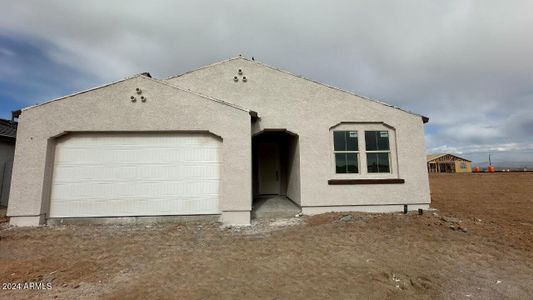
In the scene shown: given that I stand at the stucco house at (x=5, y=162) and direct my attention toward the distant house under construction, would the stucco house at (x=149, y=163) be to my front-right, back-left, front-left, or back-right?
front-right

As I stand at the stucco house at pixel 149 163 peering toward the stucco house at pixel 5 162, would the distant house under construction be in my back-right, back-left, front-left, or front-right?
back-right

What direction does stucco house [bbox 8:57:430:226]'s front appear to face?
toward the camera

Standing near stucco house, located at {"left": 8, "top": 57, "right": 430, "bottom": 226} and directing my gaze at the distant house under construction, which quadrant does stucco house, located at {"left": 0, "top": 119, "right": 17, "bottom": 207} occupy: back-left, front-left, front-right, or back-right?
back-left

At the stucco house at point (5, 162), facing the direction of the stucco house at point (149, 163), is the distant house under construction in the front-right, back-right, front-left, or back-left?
front-left

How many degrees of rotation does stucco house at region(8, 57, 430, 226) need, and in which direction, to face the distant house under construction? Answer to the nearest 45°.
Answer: approximately 135° to its left

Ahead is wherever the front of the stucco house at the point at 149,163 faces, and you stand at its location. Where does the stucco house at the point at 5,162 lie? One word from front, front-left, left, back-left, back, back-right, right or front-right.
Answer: back-right
